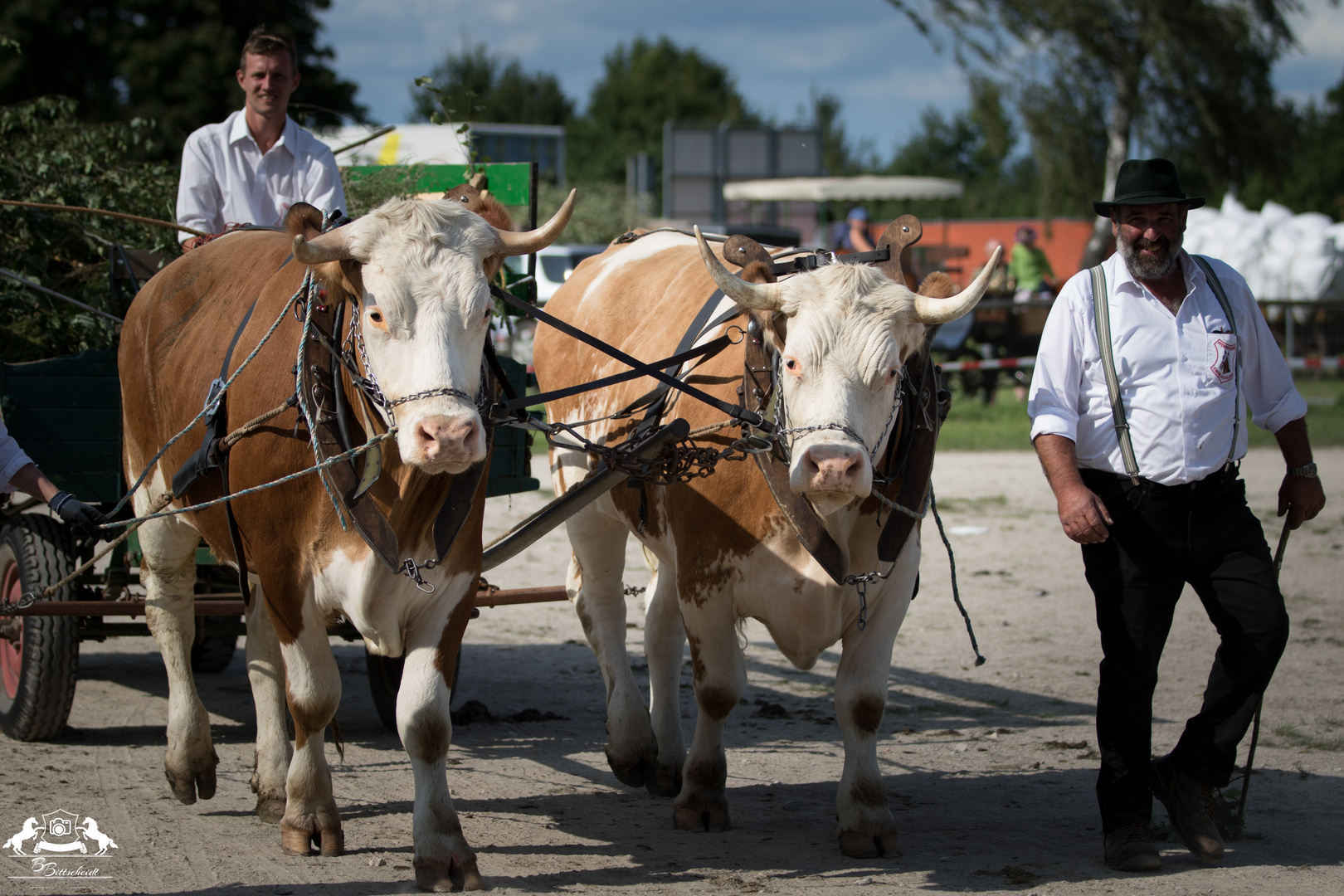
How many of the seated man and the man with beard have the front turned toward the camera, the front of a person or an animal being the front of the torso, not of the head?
2

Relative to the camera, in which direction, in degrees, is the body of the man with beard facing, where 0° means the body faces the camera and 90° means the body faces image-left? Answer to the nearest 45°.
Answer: approximately 0°

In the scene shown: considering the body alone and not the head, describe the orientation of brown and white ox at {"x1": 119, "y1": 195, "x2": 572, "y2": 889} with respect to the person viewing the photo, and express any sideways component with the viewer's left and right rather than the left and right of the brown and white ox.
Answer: facing the viewer and to the right of the viewer

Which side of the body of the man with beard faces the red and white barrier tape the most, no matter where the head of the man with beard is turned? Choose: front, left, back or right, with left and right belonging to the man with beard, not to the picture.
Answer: back

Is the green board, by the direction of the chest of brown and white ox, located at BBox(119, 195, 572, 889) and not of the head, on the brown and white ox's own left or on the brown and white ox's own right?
on the brown and white ox's own left
